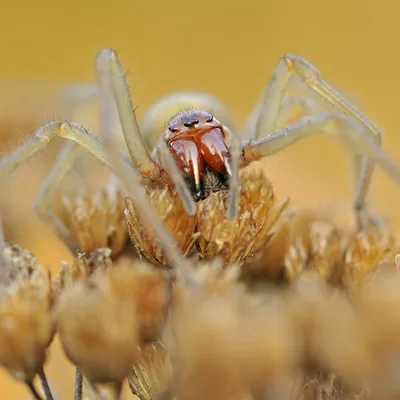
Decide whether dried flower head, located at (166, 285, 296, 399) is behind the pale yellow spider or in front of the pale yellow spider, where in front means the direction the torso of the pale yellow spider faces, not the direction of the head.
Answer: in front

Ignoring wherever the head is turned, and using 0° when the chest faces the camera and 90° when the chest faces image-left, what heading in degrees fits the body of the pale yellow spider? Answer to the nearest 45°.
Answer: approximately 0°
